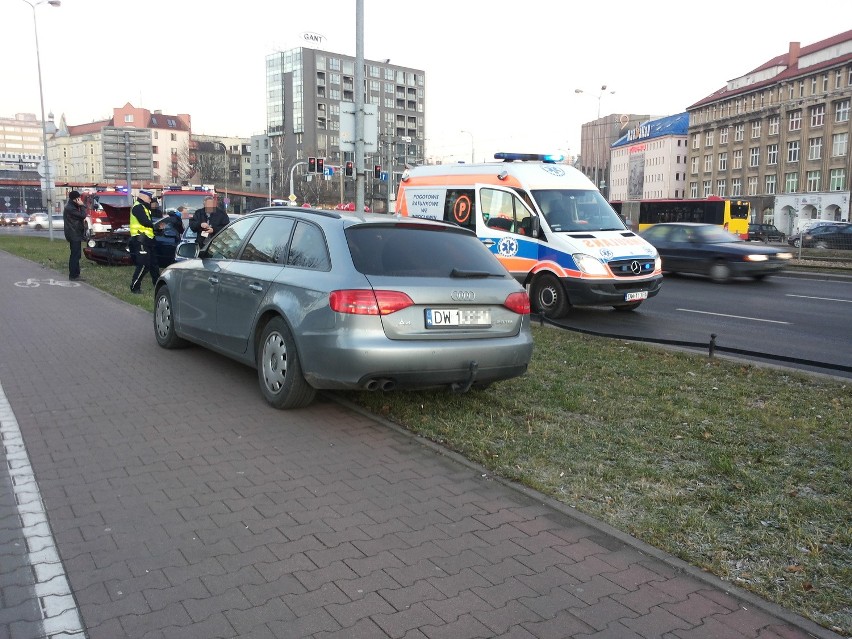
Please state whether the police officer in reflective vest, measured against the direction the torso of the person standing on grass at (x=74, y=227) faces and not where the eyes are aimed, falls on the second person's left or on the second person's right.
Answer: on the second person's right

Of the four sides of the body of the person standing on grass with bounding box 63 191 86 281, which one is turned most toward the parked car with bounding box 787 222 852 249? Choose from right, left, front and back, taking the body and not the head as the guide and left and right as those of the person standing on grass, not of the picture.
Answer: front

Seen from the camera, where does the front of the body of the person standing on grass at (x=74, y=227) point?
to the viewer's right

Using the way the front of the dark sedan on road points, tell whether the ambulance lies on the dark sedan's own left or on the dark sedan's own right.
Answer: on the dark sedan's own right

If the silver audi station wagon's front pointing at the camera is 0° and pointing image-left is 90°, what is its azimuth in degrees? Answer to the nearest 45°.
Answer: approximately 135°

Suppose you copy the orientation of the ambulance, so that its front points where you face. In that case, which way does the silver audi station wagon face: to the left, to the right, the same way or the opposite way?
the opposite way

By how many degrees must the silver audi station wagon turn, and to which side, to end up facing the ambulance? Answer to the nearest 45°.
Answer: approximately 90° to its right

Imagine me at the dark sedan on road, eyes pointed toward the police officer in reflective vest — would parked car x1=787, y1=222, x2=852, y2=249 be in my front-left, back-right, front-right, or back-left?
back-right

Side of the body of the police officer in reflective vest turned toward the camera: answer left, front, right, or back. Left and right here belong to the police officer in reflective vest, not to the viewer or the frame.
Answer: right

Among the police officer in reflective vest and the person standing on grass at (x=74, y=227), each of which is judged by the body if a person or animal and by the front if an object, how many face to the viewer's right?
2

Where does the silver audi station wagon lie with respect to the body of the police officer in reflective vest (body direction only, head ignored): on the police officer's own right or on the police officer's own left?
on the police officer's own right
